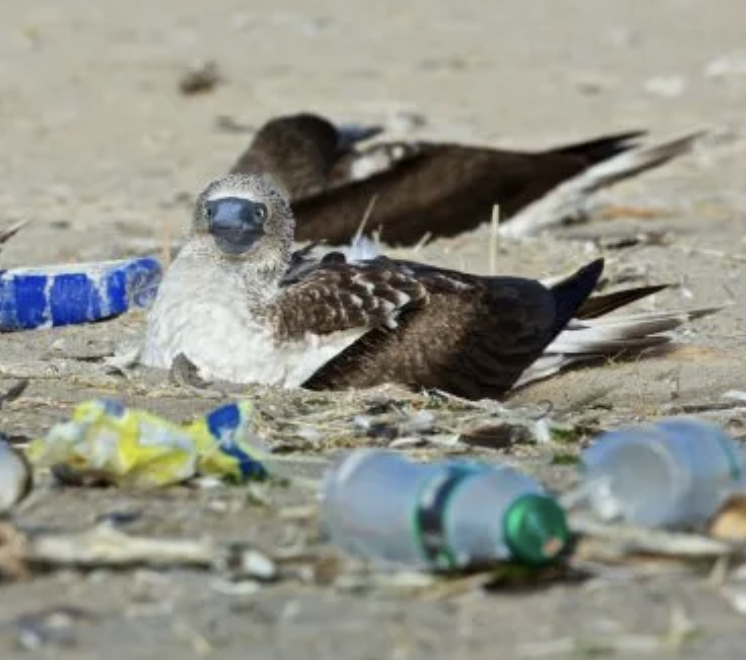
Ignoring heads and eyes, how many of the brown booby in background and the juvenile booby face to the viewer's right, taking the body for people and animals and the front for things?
0

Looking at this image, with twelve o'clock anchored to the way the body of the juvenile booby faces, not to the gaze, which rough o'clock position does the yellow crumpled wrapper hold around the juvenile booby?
The yellow crumpled wrapper is roughly at 11 o'clock from the juvenile booby.

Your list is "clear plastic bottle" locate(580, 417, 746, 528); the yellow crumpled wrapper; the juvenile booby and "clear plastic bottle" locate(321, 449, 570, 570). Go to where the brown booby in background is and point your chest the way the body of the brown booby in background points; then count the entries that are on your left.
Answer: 4

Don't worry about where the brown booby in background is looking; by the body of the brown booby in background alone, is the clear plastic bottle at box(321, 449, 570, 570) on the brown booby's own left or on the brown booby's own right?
on the brown booby's own left

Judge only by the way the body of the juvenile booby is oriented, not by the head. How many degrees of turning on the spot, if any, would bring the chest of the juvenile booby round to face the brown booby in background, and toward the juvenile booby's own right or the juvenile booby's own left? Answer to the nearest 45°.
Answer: approximately 135° to the juvenile booby's own right

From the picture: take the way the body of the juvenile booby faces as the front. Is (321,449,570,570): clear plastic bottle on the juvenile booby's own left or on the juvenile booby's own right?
on the juvenile booby's own left

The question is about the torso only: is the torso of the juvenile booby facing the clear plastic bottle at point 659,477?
no

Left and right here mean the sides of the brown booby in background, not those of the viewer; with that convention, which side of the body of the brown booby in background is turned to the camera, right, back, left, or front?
left

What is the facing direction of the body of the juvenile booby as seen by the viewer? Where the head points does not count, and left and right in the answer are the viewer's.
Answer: facing the viewer and to the left of the viewer

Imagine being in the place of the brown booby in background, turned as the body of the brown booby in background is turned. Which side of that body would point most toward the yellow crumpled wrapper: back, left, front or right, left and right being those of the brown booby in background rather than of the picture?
left

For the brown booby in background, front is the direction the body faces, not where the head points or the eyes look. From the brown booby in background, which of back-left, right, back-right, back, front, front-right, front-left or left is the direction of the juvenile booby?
left

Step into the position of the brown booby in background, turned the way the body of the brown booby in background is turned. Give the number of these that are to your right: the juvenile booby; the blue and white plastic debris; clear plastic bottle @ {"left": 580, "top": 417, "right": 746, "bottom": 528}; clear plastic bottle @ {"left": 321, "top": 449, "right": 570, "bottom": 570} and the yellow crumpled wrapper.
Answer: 0

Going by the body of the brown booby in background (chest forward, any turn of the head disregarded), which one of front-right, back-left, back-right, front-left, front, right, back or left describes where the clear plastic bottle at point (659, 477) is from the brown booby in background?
left

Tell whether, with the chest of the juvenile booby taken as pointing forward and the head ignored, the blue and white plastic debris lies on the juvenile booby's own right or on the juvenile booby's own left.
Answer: on the juvenile booby's own right
